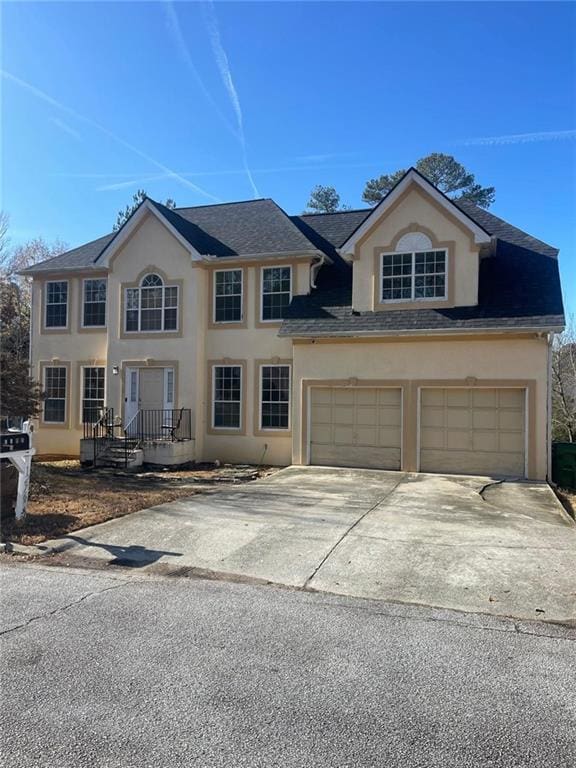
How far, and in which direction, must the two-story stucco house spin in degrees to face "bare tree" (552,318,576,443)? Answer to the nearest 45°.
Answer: approximately 135° to its left

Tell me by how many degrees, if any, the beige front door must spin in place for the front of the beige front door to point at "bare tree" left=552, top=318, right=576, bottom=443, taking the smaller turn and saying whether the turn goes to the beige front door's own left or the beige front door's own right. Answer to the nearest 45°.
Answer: approximately 90° to the beige front door's own left

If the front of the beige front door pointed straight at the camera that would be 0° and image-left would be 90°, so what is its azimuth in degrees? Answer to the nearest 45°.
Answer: approximately 0°

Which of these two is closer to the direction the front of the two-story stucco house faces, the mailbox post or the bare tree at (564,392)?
the mailbox post

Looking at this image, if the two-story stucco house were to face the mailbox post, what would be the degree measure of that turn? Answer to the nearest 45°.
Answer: approximately 45° to its right
